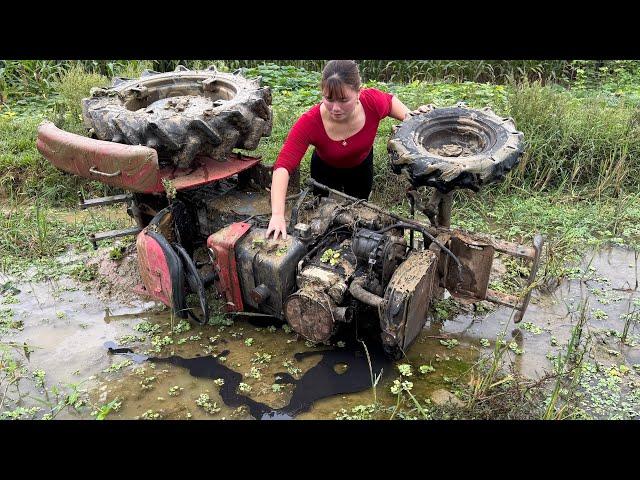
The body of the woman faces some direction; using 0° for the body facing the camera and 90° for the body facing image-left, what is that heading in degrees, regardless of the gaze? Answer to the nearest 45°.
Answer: approximately 0°

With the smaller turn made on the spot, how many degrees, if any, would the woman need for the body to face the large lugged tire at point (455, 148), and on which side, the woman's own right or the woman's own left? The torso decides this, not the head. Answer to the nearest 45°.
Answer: approximately 90° to the woman's own left

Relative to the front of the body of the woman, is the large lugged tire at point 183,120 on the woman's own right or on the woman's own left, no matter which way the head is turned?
on the woman's own right
